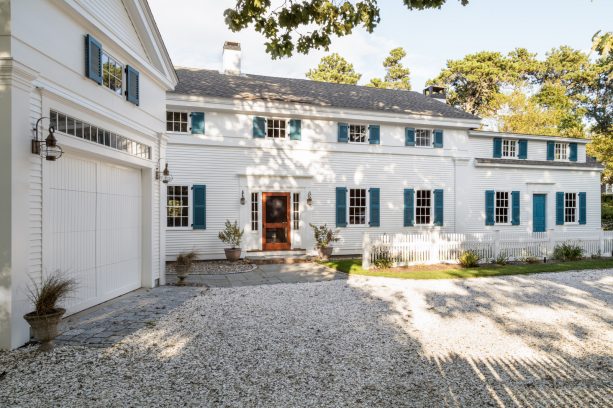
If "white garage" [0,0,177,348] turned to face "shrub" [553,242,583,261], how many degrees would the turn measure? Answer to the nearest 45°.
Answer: approximately 45° to its left

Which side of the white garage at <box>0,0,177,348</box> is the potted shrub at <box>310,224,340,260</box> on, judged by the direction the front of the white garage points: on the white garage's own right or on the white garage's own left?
on the white garage's own left

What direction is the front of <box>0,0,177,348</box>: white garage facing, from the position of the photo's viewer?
facing the viewer and to the right of the viewer

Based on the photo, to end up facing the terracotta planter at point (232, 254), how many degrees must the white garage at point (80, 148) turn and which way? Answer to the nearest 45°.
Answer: approximately 90° to its left

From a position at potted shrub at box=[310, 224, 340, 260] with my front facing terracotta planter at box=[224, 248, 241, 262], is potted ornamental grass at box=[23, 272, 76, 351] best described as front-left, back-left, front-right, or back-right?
front-left

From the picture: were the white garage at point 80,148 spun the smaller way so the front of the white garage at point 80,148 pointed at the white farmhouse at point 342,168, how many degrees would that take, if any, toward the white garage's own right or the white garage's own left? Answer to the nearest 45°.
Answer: approximately 90° to the white garage's own left

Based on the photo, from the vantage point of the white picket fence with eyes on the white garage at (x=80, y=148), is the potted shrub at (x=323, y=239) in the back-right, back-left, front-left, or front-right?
front-right

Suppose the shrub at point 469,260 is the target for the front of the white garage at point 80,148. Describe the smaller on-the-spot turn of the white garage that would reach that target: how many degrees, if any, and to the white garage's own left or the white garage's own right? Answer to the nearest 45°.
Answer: approximately 45° to the white garage's own left

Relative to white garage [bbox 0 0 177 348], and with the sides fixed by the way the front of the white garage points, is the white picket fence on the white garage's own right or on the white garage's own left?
on the white garage's own left

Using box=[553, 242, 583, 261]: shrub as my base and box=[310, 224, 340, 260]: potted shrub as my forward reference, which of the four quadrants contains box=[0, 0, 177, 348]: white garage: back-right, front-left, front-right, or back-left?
front-left
